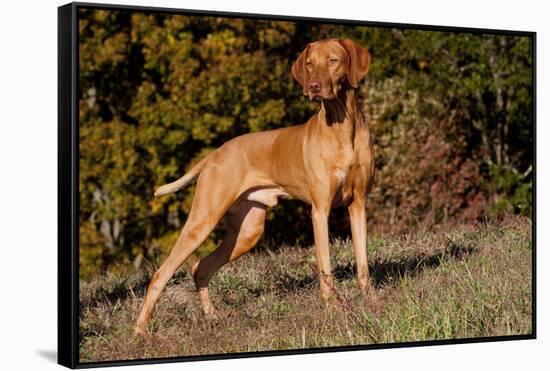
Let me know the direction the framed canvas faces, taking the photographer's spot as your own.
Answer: facing the viewer and to the right of the viewer
